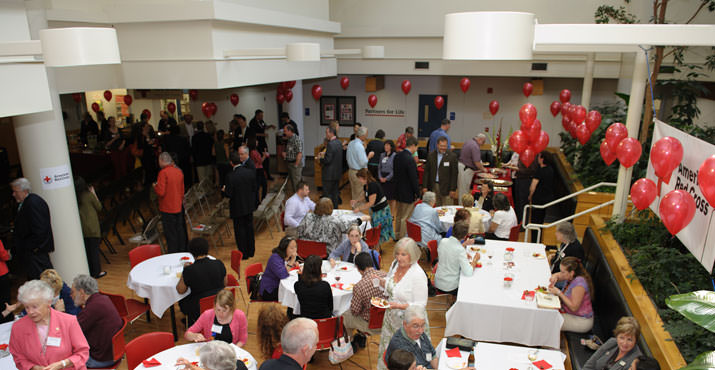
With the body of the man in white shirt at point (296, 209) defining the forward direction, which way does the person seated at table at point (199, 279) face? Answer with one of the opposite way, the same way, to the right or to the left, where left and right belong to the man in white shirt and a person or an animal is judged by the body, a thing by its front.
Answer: the opposite way

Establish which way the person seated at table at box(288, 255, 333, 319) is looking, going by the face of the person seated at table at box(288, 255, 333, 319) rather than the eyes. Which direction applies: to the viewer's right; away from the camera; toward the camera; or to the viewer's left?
away from the camera

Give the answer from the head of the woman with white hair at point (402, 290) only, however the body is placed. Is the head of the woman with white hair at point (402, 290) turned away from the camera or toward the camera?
toward the camera

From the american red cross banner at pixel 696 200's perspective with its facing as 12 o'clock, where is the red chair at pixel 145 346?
The red chair is roughly at 12 o'clock from the american red cross banner.

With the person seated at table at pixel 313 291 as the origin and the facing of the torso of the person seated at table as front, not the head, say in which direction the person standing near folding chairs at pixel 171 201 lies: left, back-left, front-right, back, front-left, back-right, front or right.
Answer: front-left

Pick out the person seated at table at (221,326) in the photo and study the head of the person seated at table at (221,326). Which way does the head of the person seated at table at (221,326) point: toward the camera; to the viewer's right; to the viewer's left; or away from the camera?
toward the camera

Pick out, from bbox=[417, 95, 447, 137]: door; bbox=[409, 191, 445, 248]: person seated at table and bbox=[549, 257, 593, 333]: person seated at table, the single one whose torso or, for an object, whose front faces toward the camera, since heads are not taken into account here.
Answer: the door

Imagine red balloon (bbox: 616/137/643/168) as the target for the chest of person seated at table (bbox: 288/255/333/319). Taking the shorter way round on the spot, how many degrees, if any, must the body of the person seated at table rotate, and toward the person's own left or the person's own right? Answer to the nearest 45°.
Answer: approximately 90° to the person's own right

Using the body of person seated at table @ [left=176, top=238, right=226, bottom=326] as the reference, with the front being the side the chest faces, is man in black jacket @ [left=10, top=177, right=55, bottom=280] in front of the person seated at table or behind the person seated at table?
in front

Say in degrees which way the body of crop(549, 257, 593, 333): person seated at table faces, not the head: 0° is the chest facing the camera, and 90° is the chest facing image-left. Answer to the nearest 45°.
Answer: approximately 90°

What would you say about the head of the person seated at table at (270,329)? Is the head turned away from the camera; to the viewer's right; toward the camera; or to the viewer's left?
away from the camera

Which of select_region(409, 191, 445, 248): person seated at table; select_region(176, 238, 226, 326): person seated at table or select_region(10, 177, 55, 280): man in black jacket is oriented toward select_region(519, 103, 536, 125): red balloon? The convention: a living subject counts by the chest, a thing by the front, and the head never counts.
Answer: select_region(409, 191, 445, 248): person seated at table

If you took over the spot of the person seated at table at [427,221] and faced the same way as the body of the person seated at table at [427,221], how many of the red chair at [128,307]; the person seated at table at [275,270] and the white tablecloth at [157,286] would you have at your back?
3

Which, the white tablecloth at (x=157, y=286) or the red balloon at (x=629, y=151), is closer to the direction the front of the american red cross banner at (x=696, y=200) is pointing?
the white tablecloth

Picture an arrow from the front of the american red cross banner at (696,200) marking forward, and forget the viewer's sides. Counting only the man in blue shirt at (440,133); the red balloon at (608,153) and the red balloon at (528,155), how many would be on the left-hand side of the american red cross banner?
0
